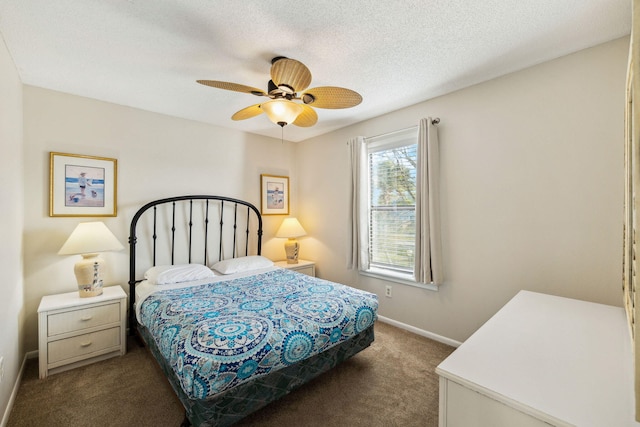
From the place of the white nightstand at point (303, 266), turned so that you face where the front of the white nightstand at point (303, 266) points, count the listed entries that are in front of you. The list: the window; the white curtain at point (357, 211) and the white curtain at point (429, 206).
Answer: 3

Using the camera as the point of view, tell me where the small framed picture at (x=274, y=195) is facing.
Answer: facing the viewer and to the right of the viewer

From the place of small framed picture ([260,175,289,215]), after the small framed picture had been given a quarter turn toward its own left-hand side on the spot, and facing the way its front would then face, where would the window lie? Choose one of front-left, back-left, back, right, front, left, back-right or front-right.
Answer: right

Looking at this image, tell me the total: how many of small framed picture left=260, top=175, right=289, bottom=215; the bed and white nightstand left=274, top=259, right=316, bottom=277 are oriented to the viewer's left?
0

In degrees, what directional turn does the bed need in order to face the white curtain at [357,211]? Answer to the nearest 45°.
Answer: approximately 90° to its left

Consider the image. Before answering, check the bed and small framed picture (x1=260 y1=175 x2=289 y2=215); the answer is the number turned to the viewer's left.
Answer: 0

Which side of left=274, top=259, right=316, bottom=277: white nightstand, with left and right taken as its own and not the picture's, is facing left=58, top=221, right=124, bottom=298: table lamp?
right

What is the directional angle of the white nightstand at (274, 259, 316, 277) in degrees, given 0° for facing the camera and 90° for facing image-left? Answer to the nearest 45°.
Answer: approximately 315°
